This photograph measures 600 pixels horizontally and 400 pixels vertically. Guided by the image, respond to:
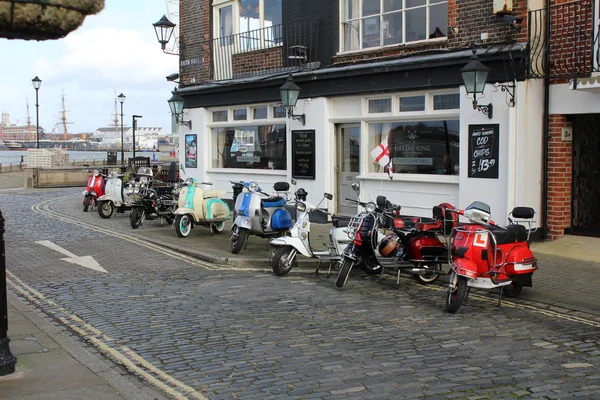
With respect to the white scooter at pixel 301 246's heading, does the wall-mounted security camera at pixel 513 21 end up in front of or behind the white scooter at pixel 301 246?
behind

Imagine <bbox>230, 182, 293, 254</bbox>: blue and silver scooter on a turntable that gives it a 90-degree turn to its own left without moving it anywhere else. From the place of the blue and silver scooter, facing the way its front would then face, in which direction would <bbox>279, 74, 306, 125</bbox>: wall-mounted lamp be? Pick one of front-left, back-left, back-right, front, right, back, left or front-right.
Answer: back-left

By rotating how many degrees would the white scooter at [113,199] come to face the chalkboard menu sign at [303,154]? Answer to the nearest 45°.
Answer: approximately 90° to its left

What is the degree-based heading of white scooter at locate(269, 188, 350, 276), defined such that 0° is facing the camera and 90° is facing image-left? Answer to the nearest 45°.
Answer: approximately 45°

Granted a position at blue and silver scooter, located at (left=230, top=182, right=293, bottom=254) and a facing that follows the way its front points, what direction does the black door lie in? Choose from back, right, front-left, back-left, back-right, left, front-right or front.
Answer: back-left

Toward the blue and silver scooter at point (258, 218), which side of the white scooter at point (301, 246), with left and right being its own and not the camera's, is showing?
right

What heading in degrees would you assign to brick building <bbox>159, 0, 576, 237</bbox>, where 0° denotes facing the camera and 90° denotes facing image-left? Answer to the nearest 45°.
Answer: approximately 45°

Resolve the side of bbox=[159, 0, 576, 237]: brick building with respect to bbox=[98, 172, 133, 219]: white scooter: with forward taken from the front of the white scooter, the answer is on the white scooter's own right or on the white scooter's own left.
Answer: on the white scooter's own left

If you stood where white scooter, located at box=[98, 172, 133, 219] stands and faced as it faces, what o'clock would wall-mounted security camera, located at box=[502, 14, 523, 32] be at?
The wall-mounted security camera is roughly at 9 o'clock from the white scooter.

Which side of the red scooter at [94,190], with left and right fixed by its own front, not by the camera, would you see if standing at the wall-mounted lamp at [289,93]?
left
